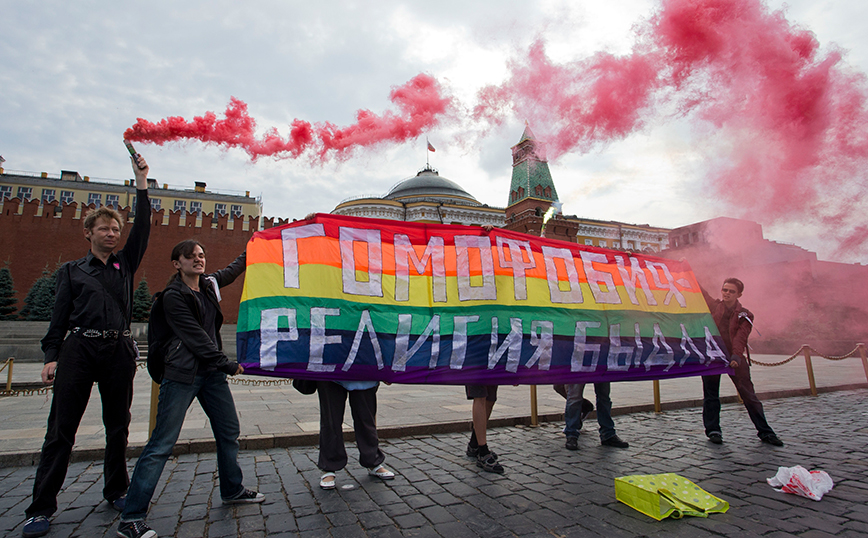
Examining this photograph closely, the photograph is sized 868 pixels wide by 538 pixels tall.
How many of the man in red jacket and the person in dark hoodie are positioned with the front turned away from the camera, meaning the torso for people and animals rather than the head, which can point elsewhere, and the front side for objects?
0

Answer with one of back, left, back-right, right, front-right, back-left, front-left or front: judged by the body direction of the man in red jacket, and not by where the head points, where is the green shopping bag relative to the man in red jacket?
front-left

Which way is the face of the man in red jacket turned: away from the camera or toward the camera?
toward the camera

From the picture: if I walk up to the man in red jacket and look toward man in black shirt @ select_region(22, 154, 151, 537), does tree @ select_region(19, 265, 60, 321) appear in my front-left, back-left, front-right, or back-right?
front-right

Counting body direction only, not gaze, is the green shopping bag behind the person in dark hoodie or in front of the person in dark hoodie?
in front

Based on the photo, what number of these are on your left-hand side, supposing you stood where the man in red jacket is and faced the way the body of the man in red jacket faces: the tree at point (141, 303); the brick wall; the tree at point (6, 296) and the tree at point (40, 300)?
0

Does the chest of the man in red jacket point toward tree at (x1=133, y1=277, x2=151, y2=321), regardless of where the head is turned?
no

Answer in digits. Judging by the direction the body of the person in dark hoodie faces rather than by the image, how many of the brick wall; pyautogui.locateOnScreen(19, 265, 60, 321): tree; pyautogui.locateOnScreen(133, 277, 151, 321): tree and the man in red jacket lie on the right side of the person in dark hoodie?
0

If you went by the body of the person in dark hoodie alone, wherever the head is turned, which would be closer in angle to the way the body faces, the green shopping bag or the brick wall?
the green shopping bag

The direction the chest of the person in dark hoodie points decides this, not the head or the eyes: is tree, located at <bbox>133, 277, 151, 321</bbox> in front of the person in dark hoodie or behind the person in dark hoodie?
behind

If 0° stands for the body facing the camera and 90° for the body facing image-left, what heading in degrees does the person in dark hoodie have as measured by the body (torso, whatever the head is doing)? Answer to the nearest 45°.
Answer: approximately 315°

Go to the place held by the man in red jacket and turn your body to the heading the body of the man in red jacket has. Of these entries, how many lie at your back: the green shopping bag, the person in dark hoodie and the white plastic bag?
0

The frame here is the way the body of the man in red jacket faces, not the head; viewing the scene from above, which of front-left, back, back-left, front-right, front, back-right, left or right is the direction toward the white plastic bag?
front-left

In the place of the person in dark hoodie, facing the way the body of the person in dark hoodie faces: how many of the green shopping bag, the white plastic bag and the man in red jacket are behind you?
0

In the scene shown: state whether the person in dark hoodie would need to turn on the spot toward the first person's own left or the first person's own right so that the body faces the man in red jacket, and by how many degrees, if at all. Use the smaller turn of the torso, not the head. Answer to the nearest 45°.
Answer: approximately 45° to the first person's own left

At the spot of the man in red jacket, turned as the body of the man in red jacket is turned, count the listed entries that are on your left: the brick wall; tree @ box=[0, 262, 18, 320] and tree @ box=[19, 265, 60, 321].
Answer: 0

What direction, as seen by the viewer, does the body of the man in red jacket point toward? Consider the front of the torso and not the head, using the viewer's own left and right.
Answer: facing the viewer and to the left of the viewer
